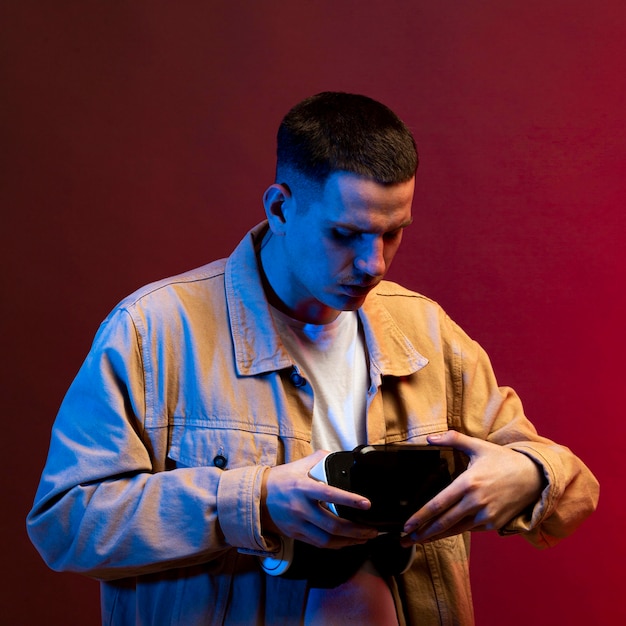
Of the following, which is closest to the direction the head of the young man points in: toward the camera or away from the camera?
toward the camera

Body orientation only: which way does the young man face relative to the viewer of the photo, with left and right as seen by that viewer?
facing the viewer and to the right of the viewer
